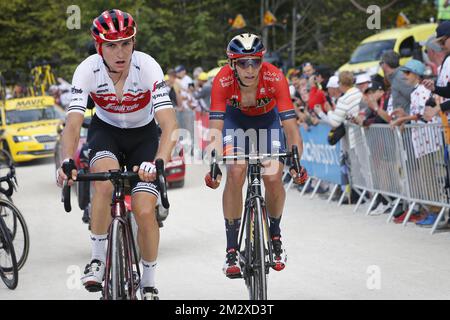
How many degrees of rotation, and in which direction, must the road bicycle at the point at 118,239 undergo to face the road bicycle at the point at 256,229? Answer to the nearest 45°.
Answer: approximately 135° to its left

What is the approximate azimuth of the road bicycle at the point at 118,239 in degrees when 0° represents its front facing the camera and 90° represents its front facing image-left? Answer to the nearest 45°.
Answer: approximately 0°

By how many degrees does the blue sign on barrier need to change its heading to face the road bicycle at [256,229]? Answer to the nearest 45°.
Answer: approximately 45° to its left

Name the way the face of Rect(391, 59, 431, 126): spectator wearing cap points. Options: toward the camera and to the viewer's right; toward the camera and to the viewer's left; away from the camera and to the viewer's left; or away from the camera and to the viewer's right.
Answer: toward the camera and to the viewer's left

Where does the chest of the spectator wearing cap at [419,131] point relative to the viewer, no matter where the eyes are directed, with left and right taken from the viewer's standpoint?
facing to the left of the viewer

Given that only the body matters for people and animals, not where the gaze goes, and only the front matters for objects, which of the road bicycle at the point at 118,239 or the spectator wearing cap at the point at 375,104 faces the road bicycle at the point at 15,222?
the spectator wearing cap

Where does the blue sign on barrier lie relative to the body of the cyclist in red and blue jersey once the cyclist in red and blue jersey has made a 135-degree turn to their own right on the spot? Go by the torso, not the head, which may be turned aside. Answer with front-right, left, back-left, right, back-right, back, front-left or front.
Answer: front-right

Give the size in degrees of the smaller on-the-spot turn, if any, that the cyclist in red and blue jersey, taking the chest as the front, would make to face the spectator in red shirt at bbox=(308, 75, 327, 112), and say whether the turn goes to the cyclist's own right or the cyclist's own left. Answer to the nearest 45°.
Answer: approximately 180°

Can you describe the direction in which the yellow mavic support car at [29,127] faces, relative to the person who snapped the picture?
facing the viewer and to the right of the viewer

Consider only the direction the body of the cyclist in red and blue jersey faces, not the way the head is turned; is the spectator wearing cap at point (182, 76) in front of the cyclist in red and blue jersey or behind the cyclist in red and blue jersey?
behind

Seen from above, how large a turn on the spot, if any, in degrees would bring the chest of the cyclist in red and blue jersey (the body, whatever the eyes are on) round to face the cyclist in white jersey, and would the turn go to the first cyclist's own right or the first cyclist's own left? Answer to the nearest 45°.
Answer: approximately 45° to the first cyclist's own right

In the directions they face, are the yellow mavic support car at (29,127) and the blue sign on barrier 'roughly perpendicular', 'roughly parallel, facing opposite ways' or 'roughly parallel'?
roughly perpendicular
